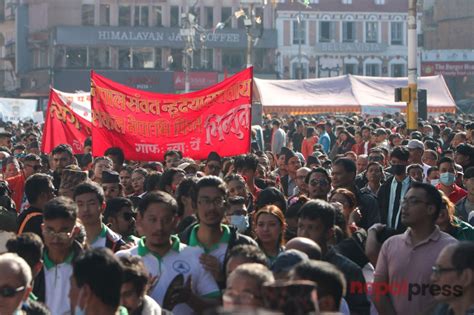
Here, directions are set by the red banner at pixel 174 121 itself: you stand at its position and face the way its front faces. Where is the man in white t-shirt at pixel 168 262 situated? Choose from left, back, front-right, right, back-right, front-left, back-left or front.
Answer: front

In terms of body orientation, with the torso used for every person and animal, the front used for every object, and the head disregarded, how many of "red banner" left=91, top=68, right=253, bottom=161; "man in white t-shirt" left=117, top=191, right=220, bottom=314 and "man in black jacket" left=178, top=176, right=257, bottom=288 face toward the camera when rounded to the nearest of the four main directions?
3

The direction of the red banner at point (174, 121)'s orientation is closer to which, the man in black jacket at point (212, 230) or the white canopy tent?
the man in black jacket

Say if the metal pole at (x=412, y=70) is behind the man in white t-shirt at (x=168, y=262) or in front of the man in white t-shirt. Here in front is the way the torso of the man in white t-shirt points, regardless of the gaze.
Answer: behind

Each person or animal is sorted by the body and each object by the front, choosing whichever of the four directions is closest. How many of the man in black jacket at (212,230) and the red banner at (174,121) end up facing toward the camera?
2

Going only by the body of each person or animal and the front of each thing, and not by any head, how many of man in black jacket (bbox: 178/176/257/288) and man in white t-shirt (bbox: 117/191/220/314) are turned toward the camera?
2

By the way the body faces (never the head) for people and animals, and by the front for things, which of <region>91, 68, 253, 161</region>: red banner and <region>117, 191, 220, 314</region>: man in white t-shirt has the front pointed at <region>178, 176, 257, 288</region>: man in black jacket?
the red banner

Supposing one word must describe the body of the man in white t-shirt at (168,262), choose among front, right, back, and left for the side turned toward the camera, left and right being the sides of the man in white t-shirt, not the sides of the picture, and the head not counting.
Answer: front

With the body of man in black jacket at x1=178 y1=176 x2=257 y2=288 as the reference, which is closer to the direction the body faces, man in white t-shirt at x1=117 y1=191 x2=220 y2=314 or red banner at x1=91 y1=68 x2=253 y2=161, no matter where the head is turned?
the man in white t-shirt

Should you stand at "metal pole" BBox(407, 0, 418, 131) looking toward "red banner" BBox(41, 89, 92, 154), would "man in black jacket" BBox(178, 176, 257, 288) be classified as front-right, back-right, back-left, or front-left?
front-left

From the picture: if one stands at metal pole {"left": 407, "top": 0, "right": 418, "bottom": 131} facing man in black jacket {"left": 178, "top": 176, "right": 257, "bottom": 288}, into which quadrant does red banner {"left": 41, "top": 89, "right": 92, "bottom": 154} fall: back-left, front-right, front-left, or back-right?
front-right

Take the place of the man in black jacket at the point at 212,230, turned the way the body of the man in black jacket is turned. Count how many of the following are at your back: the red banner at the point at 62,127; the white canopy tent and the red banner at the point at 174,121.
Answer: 3
